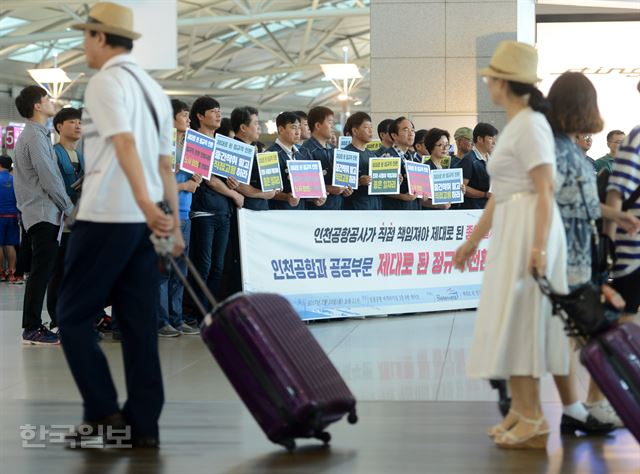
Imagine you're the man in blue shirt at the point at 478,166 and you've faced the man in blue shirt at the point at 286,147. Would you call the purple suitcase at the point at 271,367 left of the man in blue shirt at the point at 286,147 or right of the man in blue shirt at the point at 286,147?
left

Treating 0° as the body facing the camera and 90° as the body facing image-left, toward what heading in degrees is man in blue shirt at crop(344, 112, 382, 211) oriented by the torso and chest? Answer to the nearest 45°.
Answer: approximately 315°

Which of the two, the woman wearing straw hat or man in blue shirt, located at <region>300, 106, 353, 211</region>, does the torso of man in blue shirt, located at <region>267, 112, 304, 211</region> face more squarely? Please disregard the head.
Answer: the woman wearing straw hat

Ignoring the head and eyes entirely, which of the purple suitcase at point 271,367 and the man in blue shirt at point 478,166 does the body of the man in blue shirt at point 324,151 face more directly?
the purple suitcase

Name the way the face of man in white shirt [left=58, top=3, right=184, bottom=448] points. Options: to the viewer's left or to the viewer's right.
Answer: to the viewer's left

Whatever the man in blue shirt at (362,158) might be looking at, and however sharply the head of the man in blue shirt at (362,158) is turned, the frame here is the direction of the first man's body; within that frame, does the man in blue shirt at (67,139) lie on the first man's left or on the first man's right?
on the first man's right

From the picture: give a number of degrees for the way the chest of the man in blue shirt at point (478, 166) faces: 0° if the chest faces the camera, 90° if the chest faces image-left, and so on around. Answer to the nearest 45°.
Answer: approximately 315°

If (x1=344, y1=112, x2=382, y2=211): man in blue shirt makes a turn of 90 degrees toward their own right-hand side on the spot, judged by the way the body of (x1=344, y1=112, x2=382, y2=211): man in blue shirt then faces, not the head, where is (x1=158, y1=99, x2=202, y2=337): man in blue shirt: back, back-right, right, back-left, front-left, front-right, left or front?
front

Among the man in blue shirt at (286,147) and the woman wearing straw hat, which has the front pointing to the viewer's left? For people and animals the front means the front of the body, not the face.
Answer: the woman wearing straw hat

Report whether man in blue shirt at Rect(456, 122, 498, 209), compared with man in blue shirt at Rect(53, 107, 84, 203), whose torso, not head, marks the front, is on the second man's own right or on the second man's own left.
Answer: on the second man's own left

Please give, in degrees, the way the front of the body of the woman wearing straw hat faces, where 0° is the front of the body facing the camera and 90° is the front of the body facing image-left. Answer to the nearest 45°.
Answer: approximately 90°

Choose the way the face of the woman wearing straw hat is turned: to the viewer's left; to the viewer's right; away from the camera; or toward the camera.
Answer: to the viewer's left

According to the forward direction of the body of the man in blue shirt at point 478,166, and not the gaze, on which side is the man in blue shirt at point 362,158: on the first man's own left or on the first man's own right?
on the first man's own right

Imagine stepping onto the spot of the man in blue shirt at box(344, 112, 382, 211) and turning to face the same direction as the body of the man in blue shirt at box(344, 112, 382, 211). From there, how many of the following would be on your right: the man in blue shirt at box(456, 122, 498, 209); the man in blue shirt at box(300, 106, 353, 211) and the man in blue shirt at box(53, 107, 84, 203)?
2
